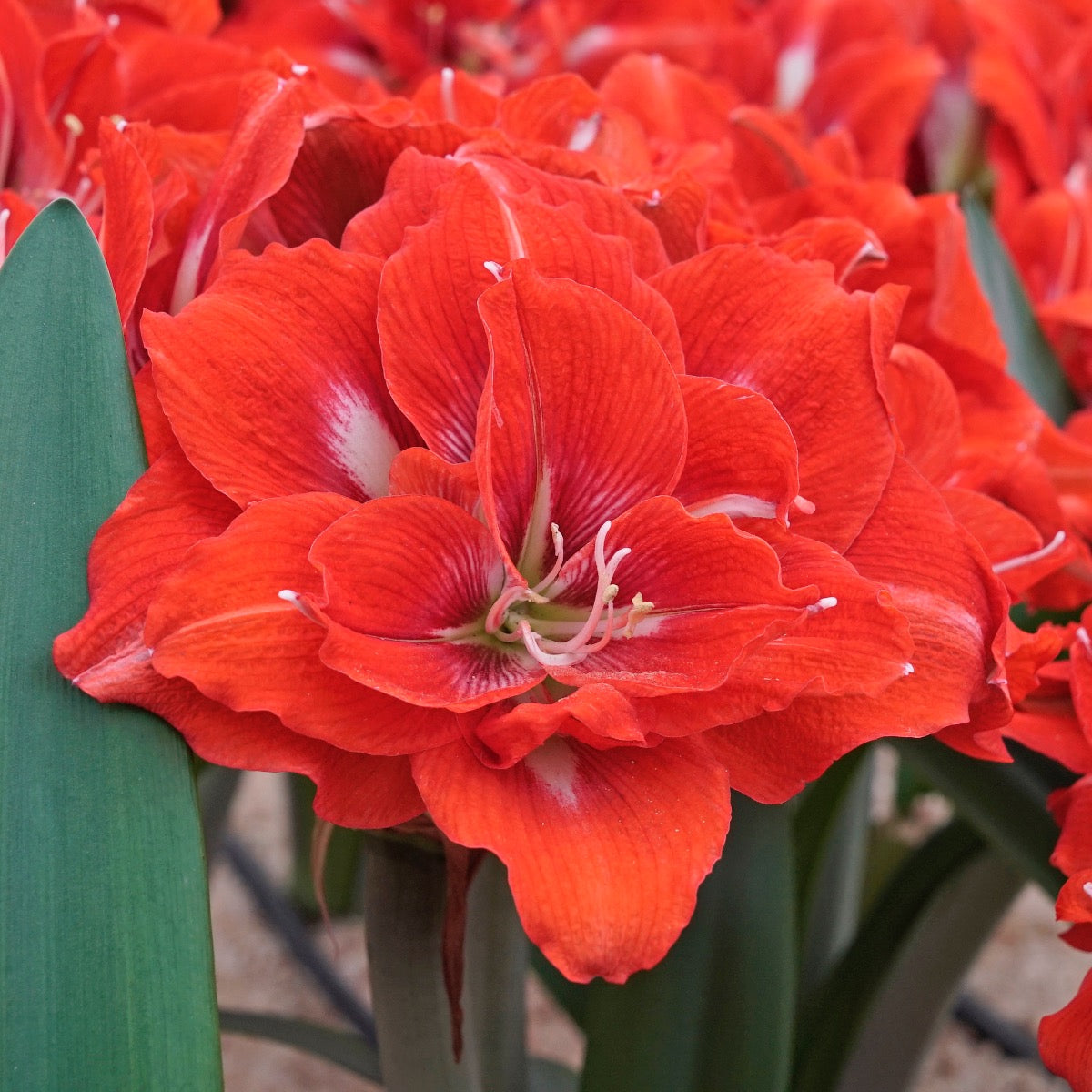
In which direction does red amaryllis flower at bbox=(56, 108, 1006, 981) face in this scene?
toward the camera
